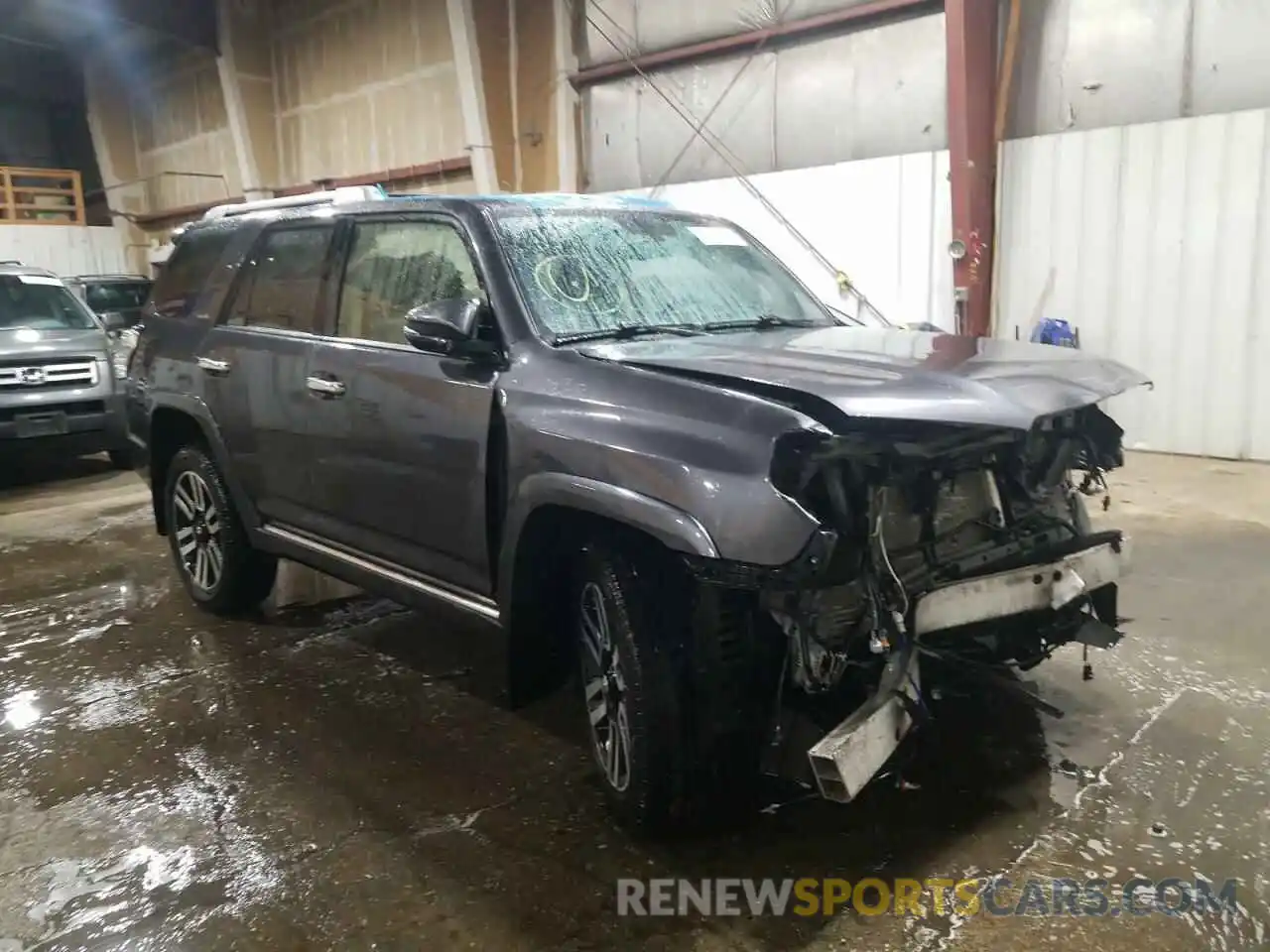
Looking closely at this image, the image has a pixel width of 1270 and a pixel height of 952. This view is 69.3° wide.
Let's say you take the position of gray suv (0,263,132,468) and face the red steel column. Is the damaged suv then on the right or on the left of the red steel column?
right

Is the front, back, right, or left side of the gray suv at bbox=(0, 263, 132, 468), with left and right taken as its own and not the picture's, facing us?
front

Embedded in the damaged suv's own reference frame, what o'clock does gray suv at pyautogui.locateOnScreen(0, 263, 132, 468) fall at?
The gray suv is roughly at 6 o'clock from the damaged suv.

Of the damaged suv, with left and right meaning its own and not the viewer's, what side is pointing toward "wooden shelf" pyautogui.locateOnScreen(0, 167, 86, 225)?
back

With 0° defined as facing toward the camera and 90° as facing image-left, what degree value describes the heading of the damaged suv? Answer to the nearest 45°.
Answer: approximately 315°

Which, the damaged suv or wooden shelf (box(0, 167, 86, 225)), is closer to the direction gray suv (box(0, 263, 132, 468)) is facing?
the damaged suv

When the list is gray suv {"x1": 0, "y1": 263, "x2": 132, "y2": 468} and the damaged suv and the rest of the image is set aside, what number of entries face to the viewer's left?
0

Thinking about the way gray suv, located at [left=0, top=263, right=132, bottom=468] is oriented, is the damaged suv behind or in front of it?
in front

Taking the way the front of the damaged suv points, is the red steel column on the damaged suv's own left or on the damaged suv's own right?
on the damaged suv's own left

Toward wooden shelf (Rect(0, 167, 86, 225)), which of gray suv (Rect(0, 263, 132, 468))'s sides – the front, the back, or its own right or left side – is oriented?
back
